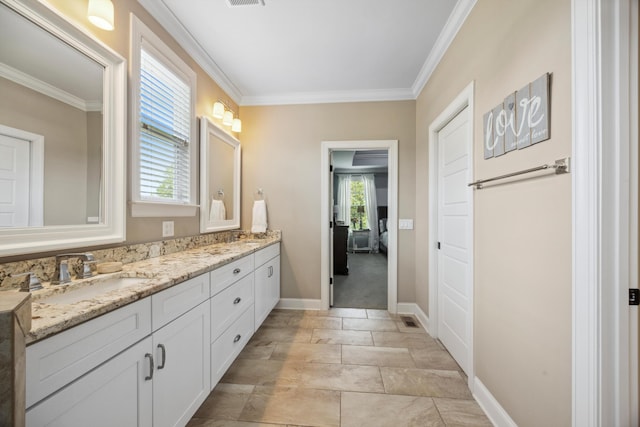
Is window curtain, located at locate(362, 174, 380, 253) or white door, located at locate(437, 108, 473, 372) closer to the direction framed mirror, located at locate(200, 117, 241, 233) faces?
the white door

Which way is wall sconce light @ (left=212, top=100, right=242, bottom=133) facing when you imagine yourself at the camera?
facing the viewer and to the right of the viewer

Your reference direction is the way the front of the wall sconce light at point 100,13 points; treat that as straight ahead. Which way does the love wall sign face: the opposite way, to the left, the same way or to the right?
the opposite way

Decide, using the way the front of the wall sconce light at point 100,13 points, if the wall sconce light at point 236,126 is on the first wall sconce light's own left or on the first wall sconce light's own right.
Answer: on the first wall sconce light's own left

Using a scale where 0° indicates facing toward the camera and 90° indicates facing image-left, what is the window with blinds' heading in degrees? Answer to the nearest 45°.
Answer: approximately 315°

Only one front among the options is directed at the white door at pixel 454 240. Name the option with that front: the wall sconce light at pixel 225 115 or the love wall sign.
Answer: the wall sconce light

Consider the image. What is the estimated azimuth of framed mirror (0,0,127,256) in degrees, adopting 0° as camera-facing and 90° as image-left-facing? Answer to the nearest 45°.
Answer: approximately 315°

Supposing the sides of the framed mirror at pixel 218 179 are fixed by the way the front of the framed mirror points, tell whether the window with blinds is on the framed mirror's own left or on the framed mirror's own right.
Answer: on the framed mirror's own right

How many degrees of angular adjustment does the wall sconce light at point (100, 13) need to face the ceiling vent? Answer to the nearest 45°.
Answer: approximately 45° to its left

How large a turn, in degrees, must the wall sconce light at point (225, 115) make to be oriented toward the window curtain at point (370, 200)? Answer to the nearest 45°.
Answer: approximately 90° to its left
